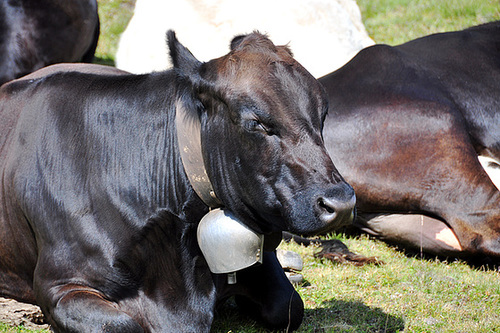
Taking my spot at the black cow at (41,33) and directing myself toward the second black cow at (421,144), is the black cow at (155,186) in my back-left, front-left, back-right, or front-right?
front-right

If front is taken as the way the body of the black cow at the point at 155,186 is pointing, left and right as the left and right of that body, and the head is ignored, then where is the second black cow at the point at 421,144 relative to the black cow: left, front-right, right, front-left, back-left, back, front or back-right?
left

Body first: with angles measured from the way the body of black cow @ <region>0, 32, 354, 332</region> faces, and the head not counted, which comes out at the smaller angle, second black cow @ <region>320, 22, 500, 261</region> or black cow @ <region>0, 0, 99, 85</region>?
the second black cow

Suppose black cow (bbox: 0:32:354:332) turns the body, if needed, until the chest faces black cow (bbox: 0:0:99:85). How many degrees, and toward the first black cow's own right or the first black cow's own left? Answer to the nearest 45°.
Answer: approximately 135° to the first black cow's own left

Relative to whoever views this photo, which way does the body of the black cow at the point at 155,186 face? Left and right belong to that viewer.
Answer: facing the viewer and to the right of the viewer
